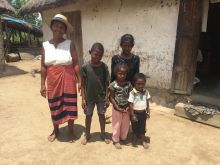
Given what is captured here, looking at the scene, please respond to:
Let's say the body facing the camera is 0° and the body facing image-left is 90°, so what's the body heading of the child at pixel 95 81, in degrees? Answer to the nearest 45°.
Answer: approximately 0°

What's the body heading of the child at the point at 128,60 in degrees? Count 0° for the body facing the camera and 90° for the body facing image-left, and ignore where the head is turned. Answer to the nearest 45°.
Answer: approximately 0°

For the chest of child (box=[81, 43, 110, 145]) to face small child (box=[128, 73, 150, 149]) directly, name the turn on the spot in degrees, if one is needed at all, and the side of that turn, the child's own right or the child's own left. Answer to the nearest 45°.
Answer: approximately 90° to the child's own left

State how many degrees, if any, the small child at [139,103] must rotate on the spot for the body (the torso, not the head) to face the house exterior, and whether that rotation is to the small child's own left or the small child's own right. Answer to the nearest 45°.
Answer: approximately 180°

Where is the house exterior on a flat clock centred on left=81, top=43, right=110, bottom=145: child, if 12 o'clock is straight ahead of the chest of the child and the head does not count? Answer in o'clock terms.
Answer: The house exterior is roughly at 7 o'clock from the child.

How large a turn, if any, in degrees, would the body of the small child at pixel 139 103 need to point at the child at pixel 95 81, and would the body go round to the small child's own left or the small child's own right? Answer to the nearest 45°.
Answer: approximately 90° to the small child's own right
